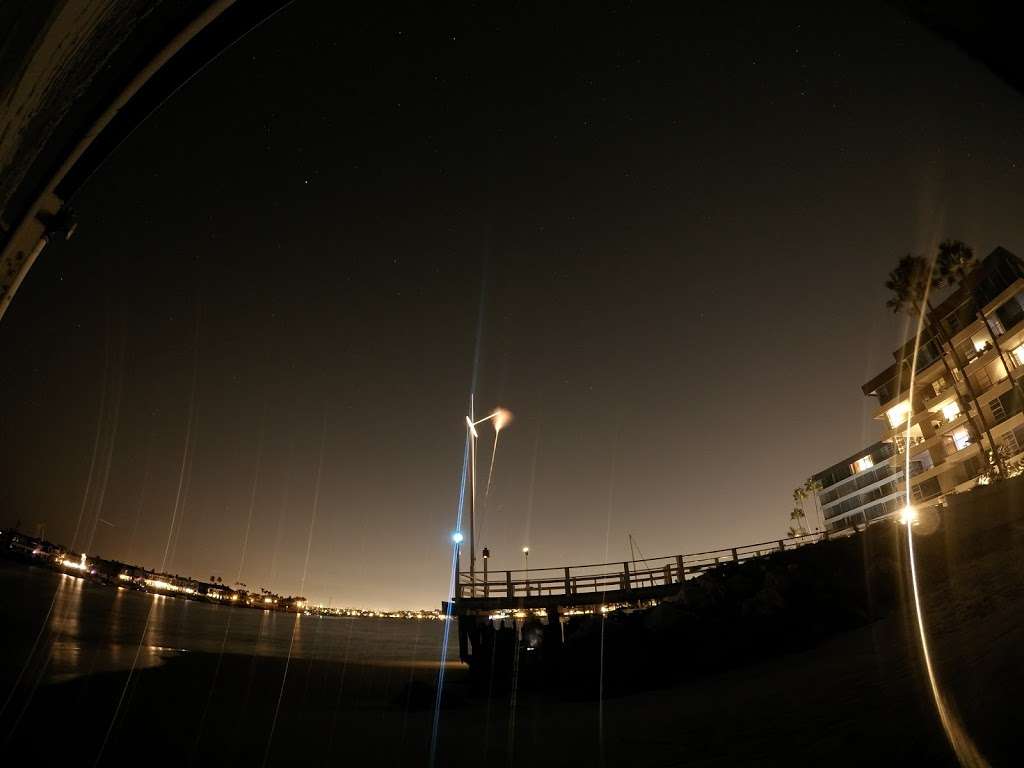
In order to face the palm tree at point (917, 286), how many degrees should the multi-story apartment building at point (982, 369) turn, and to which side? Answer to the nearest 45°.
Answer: approximately 45° to its left

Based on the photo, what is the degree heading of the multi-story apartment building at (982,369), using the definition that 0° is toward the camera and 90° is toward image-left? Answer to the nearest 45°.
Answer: approximately 45°
